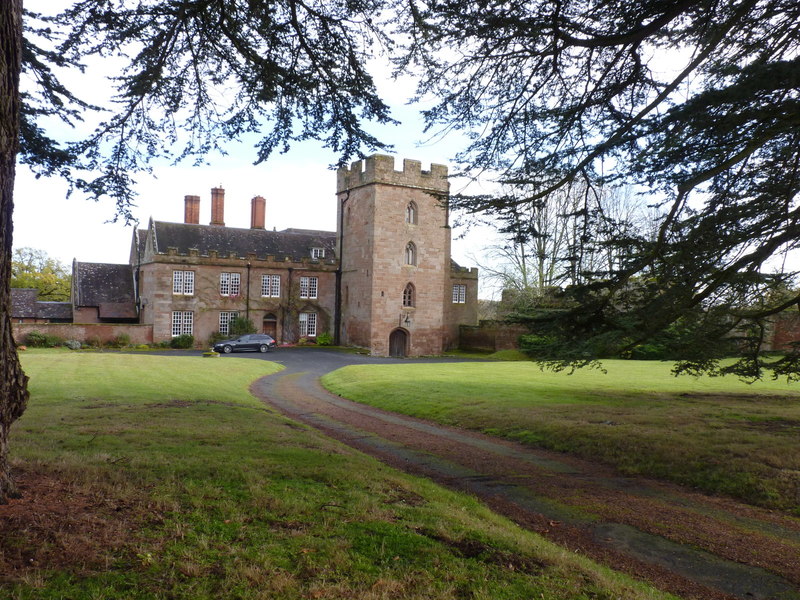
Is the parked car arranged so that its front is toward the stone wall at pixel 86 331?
yes

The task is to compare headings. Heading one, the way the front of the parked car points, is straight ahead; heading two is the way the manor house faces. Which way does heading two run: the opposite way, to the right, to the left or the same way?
to the left

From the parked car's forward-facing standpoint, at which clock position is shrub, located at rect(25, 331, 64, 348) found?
The shrub is roughly at 12 o'clock from the parked car.

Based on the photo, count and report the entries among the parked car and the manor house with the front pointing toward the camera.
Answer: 1

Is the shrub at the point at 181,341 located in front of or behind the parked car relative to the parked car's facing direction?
in front

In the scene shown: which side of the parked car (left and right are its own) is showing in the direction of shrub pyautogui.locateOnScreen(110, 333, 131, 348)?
front

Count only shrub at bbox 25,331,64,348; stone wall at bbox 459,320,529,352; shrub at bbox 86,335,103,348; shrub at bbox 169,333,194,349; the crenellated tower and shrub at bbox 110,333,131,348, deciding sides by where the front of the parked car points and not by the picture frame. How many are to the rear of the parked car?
2

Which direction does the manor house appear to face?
toward the camera

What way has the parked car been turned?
to the viewer's left

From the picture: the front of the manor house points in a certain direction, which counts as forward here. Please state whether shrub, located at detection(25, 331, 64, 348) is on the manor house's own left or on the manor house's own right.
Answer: on the manor house's own right

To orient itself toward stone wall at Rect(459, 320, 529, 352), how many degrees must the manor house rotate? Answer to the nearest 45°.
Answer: approximately 90° to its left
